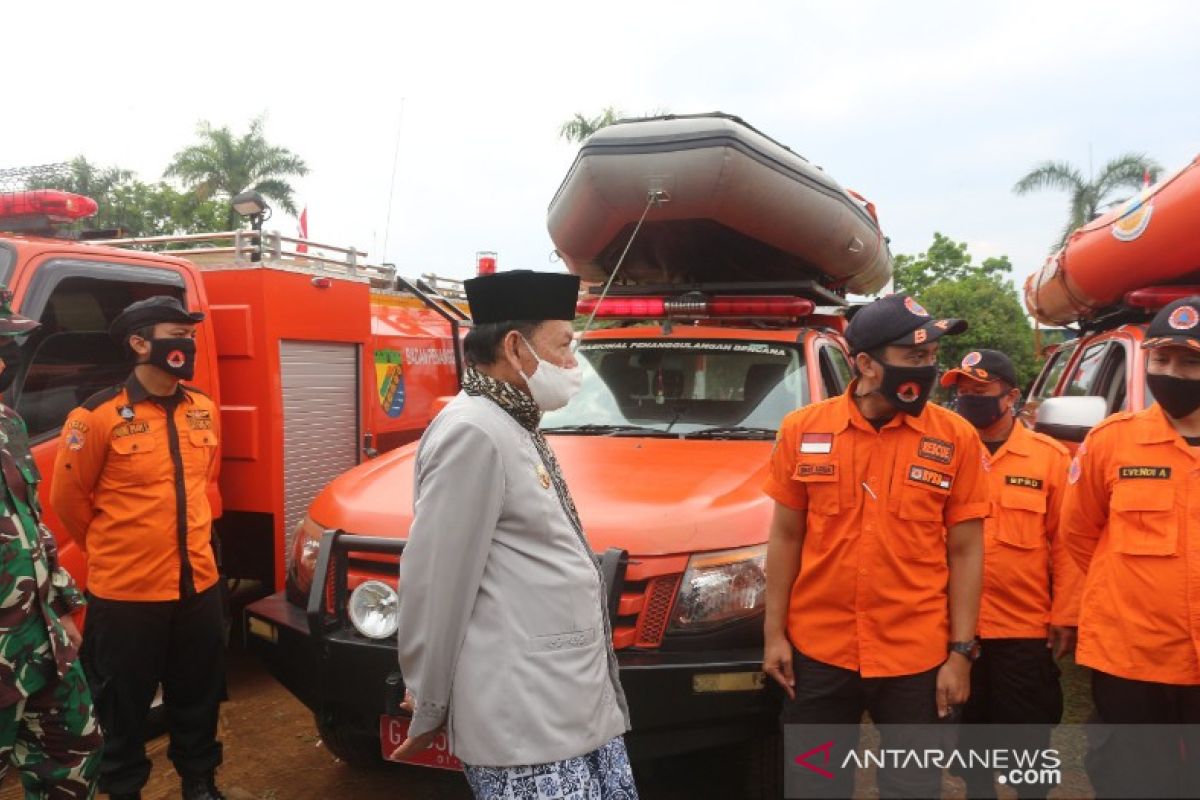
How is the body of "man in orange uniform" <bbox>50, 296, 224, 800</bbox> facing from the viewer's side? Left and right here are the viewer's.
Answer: facing the viewer and to the right of the viewer

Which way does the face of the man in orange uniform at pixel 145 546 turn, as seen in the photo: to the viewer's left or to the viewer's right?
to the viewer's right

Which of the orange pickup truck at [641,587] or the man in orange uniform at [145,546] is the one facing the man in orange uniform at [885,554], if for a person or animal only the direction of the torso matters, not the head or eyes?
the man in orange uniform at [145,546]

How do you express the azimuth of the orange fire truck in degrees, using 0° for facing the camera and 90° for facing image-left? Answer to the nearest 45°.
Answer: approximately 45°

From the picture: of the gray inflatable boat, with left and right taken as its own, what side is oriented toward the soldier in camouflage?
front

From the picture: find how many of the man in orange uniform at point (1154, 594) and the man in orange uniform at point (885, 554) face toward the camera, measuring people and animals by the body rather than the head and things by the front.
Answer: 2
